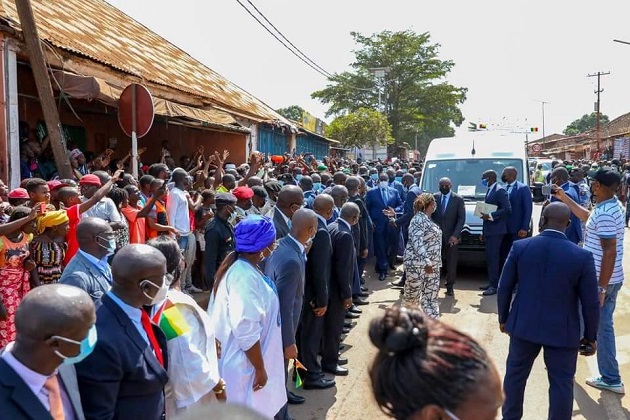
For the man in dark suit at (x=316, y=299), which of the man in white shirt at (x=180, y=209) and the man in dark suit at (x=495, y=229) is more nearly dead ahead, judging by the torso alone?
the man in dark suit

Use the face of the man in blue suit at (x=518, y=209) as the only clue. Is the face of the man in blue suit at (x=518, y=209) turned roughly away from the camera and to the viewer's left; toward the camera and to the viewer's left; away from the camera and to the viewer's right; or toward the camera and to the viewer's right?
toward the camera and to the viewer's left

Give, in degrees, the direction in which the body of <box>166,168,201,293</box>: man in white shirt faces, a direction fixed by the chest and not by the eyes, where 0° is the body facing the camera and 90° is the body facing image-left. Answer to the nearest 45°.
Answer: approximately 270°

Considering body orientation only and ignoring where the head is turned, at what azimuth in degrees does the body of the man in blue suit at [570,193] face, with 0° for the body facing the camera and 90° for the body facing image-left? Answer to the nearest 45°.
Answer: approximately 45°

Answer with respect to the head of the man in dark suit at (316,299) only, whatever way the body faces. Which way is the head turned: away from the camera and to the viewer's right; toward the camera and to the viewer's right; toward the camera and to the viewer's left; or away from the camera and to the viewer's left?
away from the camera and to the viewer's right

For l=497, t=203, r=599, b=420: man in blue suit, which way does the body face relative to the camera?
away from the camera

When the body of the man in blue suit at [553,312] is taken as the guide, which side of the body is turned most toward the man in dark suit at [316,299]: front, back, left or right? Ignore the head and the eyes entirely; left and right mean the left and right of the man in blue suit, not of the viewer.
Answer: left

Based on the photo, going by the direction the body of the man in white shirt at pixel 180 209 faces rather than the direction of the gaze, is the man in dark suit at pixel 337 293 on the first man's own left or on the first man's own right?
on the first man's own right
